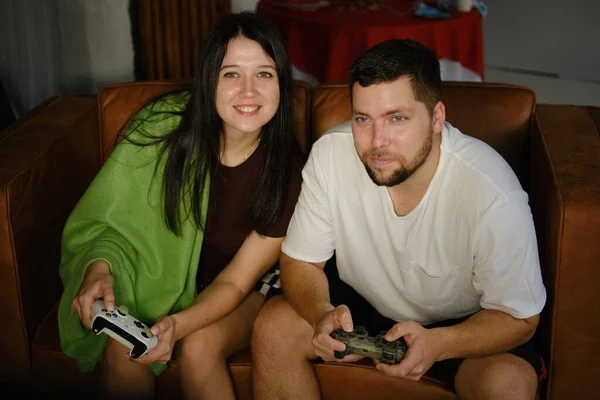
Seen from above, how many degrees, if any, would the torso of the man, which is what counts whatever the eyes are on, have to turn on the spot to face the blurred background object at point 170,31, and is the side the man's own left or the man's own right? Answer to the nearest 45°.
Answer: approximately 90° to the man's own right

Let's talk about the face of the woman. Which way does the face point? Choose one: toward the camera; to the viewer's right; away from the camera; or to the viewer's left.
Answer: toward the camera

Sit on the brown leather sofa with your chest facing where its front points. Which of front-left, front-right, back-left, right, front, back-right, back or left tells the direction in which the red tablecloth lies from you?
back

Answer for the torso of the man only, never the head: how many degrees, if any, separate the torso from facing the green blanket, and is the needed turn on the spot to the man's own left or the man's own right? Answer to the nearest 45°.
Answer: approximately 45° to the man's own right

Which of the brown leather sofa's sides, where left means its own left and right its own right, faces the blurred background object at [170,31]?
back

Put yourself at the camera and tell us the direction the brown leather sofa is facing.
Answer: facing the viewer

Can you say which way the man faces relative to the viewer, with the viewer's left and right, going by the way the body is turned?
facing the viewer and to the left of the viewer
